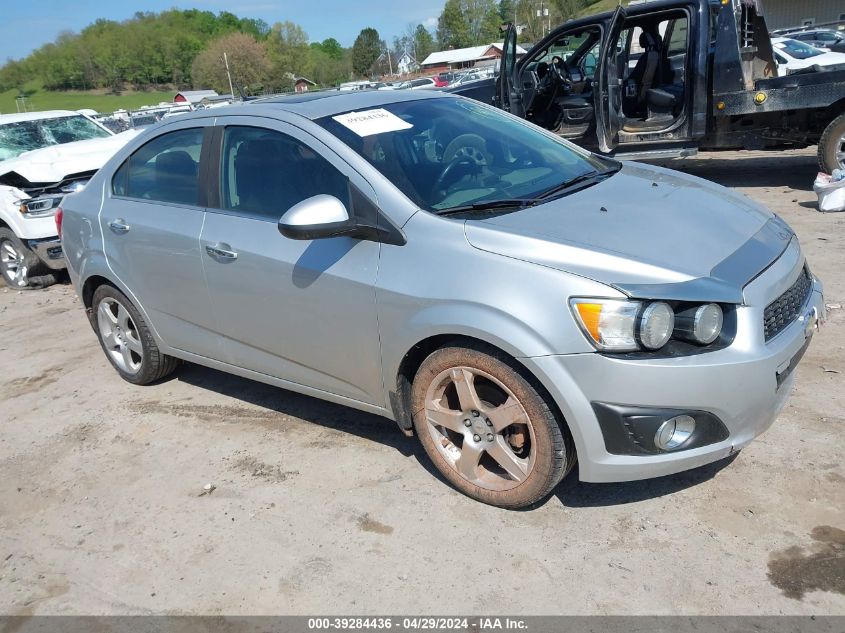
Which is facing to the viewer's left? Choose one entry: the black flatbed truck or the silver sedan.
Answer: the black flatbed truck

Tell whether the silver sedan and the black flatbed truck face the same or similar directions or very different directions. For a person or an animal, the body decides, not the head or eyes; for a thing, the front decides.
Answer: very different directions

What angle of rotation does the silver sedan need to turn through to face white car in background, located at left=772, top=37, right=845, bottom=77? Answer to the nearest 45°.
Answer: approximately 90° to its left

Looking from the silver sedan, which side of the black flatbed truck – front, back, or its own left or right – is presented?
left

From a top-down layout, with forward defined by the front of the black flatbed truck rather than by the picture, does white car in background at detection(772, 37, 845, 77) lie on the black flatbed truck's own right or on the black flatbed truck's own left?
on the black flatbed truck's own right

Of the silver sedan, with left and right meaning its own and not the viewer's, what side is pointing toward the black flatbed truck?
left

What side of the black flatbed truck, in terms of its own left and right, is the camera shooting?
left

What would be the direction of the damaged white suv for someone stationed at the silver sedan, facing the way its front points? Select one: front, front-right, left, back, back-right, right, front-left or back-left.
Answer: back

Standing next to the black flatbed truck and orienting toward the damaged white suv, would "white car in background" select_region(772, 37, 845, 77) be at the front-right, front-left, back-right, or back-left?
back-right
